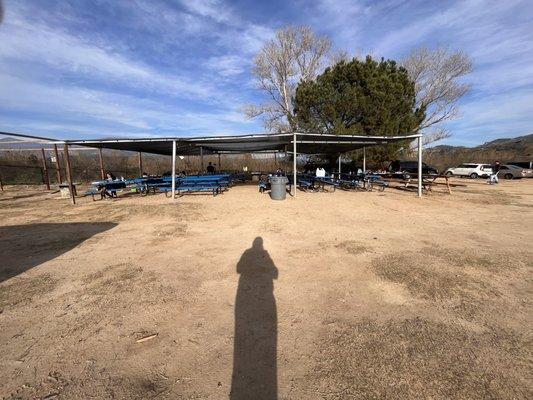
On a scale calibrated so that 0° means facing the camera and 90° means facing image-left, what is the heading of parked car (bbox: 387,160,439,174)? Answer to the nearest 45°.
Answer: approximately 270°

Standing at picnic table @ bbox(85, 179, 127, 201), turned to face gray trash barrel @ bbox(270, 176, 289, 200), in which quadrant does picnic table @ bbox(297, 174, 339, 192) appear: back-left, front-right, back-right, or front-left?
front-left

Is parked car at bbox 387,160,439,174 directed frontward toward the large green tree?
no

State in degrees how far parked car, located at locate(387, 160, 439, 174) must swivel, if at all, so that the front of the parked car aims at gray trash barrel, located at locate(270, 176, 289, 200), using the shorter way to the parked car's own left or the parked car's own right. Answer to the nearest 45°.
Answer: approximately 90° to the parked car's own right
